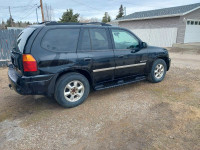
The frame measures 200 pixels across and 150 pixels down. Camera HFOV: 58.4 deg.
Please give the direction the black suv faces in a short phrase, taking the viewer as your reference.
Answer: facing away from the viewer and to the right of the viewer

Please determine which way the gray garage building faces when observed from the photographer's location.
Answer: facing the viewer and to the right of the viewer

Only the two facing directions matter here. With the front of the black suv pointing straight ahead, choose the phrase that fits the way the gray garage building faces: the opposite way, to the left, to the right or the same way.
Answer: to the right

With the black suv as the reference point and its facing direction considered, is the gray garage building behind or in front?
in front

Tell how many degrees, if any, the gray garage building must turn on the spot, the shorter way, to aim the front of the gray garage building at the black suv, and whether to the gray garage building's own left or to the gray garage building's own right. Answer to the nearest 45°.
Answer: approximately 45° to the gray garage building's own right

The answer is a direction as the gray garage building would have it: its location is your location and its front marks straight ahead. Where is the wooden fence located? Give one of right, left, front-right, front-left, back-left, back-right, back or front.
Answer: right

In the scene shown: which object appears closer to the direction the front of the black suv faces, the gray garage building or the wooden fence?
the gray garage building

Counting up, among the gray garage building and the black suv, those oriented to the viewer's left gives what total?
0

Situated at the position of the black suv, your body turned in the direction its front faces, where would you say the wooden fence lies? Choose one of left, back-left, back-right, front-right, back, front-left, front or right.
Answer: left
